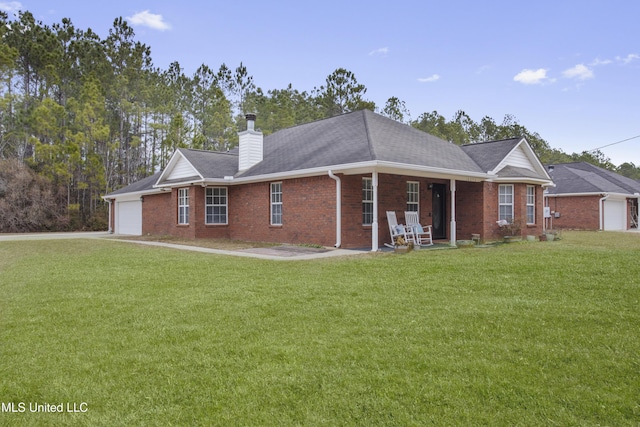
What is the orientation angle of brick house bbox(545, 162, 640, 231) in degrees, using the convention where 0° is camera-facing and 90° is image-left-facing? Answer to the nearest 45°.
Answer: approximately 315°

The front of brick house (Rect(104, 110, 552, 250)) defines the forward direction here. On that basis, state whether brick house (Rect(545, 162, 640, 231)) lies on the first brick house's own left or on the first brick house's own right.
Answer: on the first brick house's own left

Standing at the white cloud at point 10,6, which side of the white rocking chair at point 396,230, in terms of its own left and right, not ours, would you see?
back

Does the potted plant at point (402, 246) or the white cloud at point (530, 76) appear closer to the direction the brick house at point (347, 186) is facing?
the potted plant

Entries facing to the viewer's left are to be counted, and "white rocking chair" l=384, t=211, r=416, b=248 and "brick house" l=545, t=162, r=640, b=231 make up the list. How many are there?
0

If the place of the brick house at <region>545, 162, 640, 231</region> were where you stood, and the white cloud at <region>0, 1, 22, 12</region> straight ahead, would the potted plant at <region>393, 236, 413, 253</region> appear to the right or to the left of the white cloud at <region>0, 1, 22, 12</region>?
left

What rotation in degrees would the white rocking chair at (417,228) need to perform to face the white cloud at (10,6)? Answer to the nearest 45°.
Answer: approximately 135° to its right

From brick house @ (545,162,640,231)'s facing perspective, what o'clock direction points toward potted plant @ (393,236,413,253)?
The potted plant is roughly at 2 o'clock from the brick house.

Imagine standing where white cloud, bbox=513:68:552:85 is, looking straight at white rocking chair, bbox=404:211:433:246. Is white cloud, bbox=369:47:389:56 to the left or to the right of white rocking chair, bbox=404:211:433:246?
right
